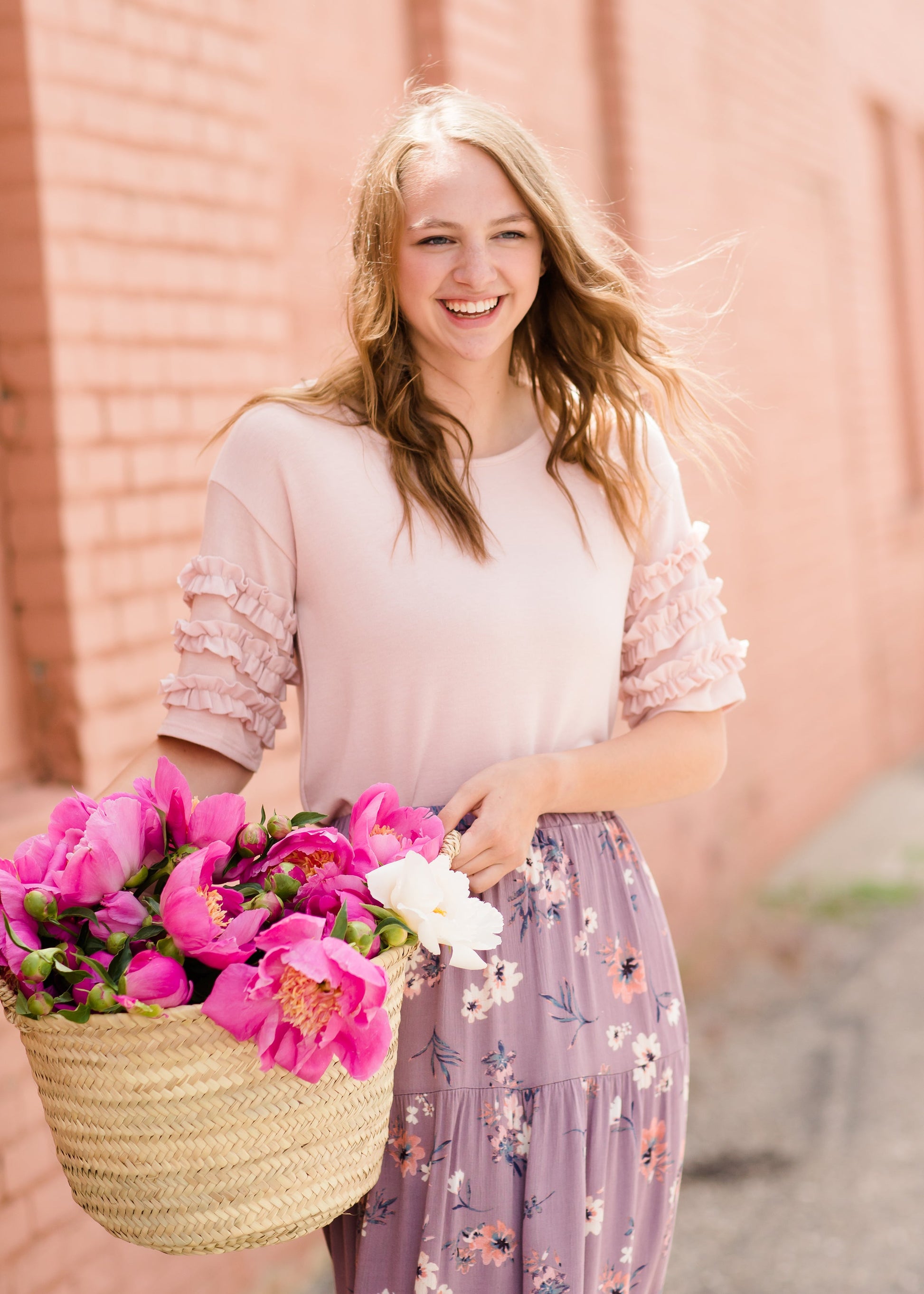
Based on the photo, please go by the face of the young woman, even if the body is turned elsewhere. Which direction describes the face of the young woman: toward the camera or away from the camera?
toward the camera

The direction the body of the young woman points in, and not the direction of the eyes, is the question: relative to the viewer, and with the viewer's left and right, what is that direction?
facing the viewer

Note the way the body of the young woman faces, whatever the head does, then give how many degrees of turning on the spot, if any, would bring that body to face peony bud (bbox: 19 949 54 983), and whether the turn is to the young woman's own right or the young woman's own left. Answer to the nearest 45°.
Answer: approximately 45° to the young woman's own right

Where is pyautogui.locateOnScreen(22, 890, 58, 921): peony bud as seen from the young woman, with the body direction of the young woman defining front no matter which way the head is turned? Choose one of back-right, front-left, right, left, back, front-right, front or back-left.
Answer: front-right
